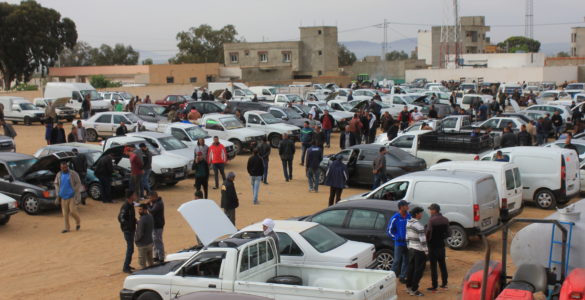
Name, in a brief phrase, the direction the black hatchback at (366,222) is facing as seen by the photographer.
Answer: facing away from the viewer and to the left of the viewer

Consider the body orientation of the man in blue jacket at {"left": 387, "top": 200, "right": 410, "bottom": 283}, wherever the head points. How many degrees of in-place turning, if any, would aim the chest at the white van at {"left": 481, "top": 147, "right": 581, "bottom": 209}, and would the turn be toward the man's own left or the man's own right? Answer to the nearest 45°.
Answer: approximately 90° to the man's own left

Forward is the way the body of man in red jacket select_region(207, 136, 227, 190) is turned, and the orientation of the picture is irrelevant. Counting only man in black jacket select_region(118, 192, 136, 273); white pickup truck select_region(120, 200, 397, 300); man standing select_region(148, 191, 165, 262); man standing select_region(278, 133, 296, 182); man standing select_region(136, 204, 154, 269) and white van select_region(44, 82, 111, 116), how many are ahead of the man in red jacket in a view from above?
4

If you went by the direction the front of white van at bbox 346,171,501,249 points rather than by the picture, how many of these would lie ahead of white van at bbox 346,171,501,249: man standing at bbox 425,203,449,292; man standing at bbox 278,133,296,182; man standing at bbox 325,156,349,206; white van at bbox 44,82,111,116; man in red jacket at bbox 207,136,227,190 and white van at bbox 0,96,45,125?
5

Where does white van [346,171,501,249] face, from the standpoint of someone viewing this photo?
facing away from the viewer and to the left of the viewer

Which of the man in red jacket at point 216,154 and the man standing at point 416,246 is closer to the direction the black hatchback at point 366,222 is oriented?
the man in red jacket

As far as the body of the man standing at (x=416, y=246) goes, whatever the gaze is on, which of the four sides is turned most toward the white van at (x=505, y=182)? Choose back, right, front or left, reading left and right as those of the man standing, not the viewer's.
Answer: left

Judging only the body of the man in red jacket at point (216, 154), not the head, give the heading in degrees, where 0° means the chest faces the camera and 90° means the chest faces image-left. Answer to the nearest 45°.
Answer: approximately 0°

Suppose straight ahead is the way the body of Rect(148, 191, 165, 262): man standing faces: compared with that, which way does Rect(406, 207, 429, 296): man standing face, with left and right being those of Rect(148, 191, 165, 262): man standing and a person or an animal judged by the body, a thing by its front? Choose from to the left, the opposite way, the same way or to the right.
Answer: the opposite way
